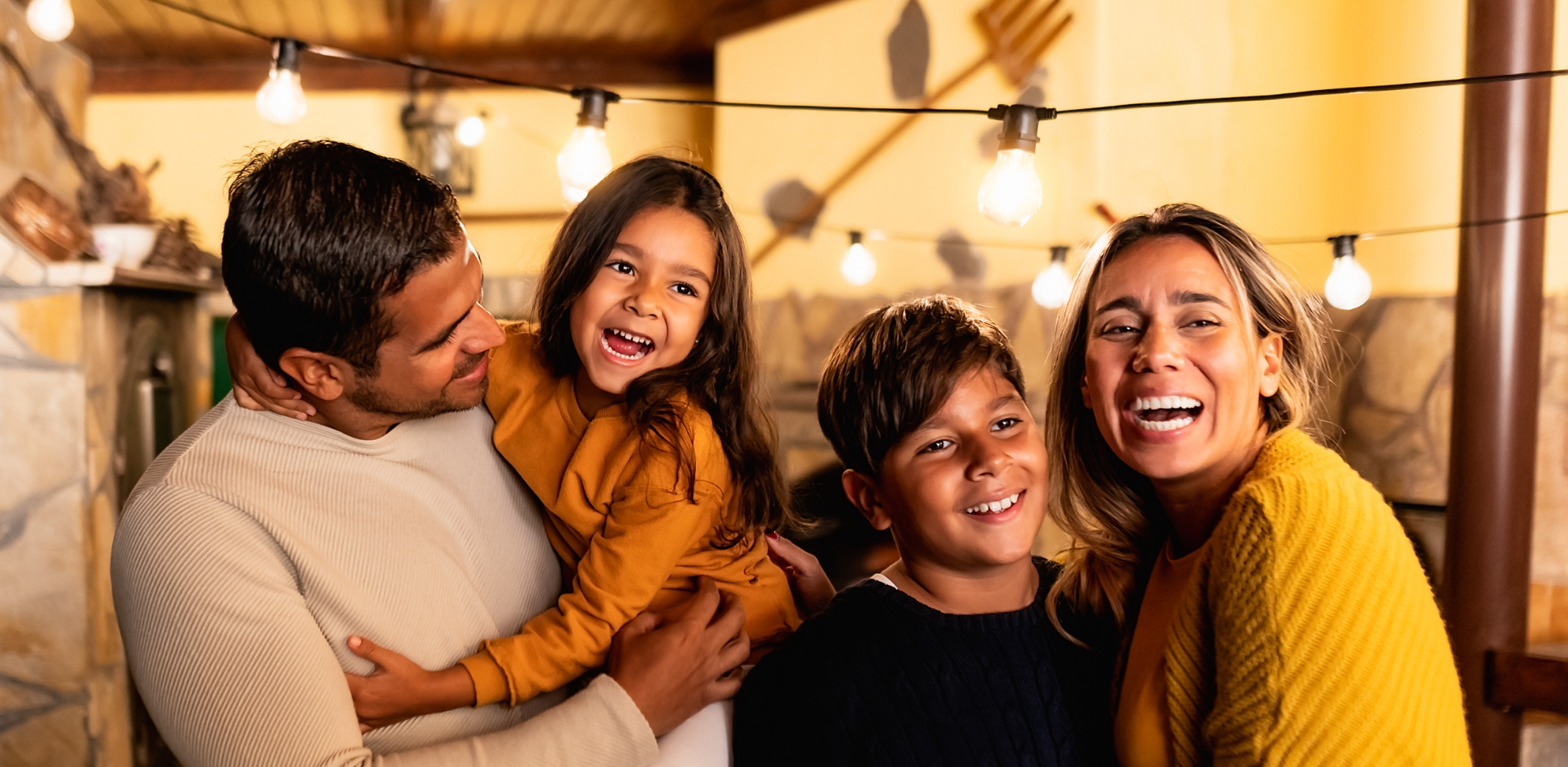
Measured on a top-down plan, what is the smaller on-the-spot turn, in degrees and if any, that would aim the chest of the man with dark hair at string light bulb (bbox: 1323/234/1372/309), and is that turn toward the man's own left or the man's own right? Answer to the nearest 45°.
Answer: approximately 45° to the man's own left

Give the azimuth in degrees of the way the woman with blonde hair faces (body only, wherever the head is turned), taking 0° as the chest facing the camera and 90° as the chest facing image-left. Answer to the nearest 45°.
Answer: approximately 45°

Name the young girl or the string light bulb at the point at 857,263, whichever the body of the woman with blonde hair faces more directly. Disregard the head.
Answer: the young girl

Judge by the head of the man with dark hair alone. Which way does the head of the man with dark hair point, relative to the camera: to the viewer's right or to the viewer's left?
to the viewer's right

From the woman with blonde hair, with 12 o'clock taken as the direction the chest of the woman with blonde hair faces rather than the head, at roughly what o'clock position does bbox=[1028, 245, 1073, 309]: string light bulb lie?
The string light bulb is roughly at 4 o'clock from the woman with blonde hair.

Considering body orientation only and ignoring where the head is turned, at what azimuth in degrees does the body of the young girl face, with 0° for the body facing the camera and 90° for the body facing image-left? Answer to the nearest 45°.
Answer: approximately 45°

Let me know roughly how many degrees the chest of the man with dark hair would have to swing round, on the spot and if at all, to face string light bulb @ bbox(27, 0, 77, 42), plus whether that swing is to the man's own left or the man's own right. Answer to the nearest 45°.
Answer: approximately 180°

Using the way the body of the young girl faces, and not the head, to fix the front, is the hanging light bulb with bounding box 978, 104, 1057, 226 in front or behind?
behind

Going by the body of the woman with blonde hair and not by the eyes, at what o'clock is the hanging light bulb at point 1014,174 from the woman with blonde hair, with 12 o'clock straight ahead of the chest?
The hanging light bulb is roughly at 3 o'clock from the woman with blonde hair.
